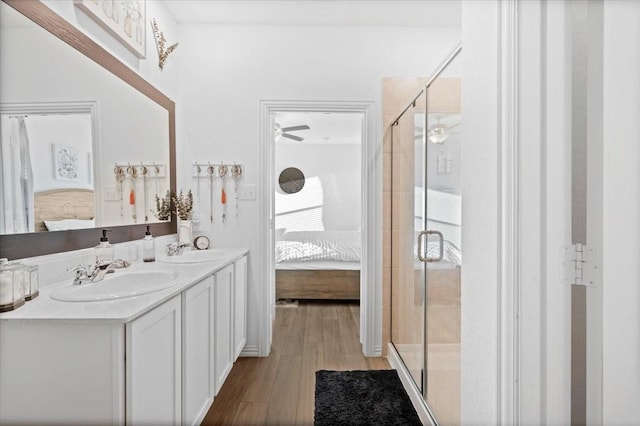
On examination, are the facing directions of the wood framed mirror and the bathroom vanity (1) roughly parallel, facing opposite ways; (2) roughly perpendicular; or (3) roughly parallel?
roughly parallel

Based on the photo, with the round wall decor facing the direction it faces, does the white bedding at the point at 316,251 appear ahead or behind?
ahead

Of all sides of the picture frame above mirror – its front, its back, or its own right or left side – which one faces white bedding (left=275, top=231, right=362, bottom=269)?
left

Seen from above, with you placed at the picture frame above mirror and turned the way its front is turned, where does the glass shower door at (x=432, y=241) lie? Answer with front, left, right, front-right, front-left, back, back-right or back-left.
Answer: front

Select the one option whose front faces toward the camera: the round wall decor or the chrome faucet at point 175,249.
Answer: the round wall decor

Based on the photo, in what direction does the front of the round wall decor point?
toward the camera

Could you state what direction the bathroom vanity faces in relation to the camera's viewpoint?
facing the viewer and to the right of the viewer

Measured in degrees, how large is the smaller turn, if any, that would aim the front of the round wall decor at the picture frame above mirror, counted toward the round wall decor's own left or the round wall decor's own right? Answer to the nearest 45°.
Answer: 0° — it already faces it

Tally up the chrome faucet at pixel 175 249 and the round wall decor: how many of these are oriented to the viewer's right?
1

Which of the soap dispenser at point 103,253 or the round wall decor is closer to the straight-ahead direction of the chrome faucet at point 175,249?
the round wall decor

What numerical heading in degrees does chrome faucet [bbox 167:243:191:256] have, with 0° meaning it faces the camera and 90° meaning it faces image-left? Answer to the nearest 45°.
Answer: approximately 270°

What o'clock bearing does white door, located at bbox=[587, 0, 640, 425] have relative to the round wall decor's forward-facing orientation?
The white door is roughly at 12 o'clock from the round wall decor.
